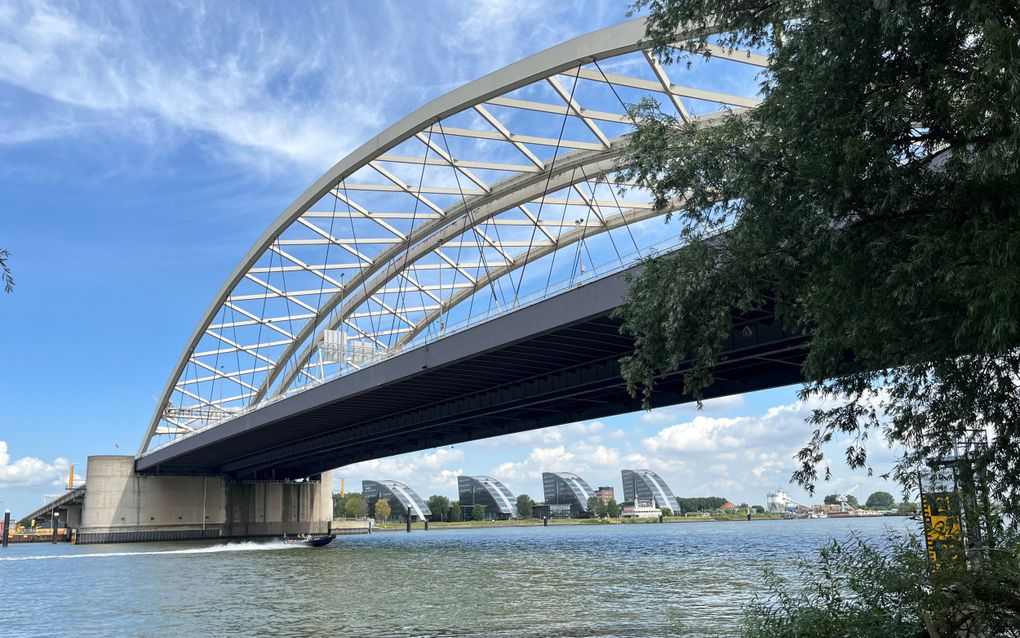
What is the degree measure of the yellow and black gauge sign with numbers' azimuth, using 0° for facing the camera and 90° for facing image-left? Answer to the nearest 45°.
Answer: approximately 0°
